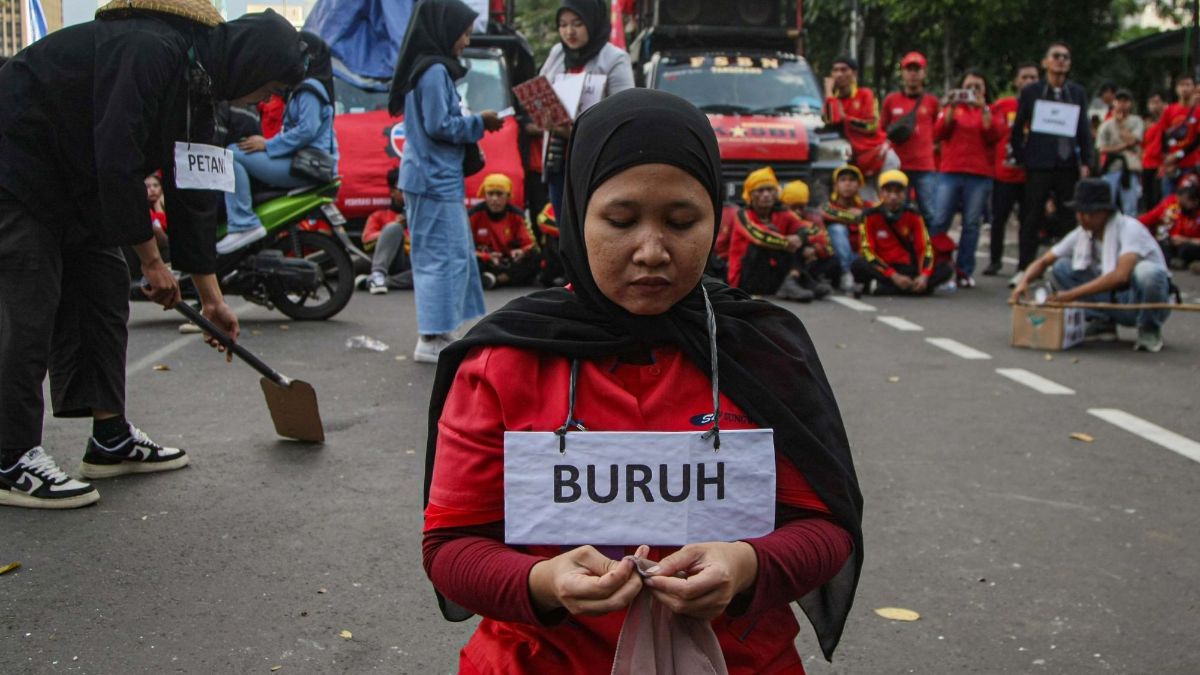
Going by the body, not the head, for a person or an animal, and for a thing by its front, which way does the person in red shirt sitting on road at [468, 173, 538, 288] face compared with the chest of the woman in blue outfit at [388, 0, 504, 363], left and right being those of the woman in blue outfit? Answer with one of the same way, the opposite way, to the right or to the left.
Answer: to the right

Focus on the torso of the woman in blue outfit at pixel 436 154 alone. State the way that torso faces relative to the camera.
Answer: to the viewer's right

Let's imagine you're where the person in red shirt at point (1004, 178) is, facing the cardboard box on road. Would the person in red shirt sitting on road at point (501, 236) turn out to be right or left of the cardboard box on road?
right

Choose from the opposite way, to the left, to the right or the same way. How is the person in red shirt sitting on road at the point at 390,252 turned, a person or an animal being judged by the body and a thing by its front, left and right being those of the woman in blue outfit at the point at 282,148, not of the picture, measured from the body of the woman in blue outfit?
to the left

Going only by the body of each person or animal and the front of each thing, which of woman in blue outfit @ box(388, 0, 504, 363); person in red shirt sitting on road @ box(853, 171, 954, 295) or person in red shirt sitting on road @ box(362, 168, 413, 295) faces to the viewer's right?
the woman in blue outfit

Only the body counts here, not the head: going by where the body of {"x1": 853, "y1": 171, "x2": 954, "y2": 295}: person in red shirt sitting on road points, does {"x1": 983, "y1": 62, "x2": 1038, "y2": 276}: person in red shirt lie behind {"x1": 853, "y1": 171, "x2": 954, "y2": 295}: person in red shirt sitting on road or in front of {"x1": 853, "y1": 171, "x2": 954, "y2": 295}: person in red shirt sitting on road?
behind

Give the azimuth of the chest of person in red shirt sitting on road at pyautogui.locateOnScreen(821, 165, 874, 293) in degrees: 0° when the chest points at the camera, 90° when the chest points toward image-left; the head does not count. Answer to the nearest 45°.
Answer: approximately 0°

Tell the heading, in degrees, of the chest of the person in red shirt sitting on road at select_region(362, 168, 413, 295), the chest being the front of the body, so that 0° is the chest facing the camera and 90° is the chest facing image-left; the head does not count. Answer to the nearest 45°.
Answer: approximately 0°

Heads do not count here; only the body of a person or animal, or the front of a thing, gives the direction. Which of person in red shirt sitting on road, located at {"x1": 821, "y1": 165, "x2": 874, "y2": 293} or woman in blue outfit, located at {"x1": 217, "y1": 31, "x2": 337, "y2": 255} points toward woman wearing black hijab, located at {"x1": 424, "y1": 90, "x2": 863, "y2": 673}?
the person in red shirt sitting on road

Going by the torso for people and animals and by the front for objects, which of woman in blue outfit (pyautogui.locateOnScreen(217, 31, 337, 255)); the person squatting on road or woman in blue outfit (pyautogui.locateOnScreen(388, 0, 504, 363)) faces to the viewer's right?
woman in blue outfit (pyautogui.locateOnScreen(388, 0, 504, 363))

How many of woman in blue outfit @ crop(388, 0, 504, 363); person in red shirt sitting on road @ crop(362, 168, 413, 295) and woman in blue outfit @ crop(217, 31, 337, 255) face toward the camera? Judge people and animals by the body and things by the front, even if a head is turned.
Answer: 1

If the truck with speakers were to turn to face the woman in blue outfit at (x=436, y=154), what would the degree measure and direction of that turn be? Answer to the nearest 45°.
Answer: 0° — it already faces them

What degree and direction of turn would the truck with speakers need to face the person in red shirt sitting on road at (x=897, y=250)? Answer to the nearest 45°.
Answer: approximately 45° to its left

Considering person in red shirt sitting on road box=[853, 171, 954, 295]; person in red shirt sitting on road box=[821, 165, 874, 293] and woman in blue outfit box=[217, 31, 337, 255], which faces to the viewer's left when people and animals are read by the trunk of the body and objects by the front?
the woman in blue outfit
